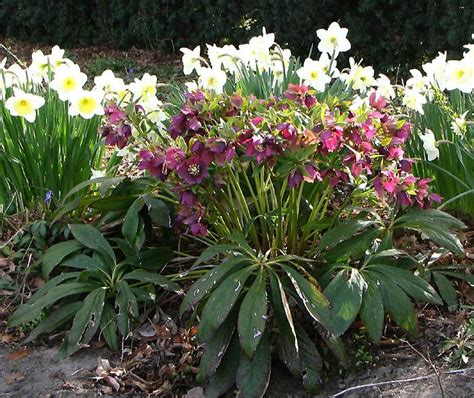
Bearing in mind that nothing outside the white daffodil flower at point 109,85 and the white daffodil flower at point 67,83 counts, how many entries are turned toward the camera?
2

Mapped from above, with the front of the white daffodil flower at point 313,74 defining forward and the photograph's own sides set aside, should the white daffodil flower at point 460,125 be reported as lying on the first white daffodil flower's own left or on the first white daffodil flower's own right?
on the first white daffodil flower's own left

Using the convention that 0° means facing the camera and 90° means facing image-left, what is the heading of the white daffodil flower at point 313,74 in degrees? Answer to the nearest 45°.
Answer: approximately 0°

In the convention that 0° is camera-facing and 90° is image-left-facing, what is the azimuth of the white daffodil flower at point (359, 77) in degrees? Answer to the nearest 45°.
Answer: approximately 0°

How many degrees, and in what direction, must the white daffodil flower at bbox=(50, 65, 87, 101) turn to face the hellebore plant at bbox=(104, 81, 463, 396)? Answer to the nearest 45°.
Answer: approximately 45° to its left

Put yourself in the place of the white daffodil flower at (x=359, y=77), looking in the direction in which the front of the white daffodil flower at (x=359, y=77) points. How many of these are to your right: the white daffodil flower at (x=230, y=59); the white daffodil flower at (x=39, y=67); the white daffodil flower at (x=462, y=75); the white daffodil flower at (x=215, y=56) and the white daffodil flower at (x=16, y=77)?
4

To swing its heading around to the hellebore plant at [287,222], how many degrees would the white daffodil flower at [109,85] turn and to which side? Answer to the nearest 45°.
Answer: approximately 45° to its left
